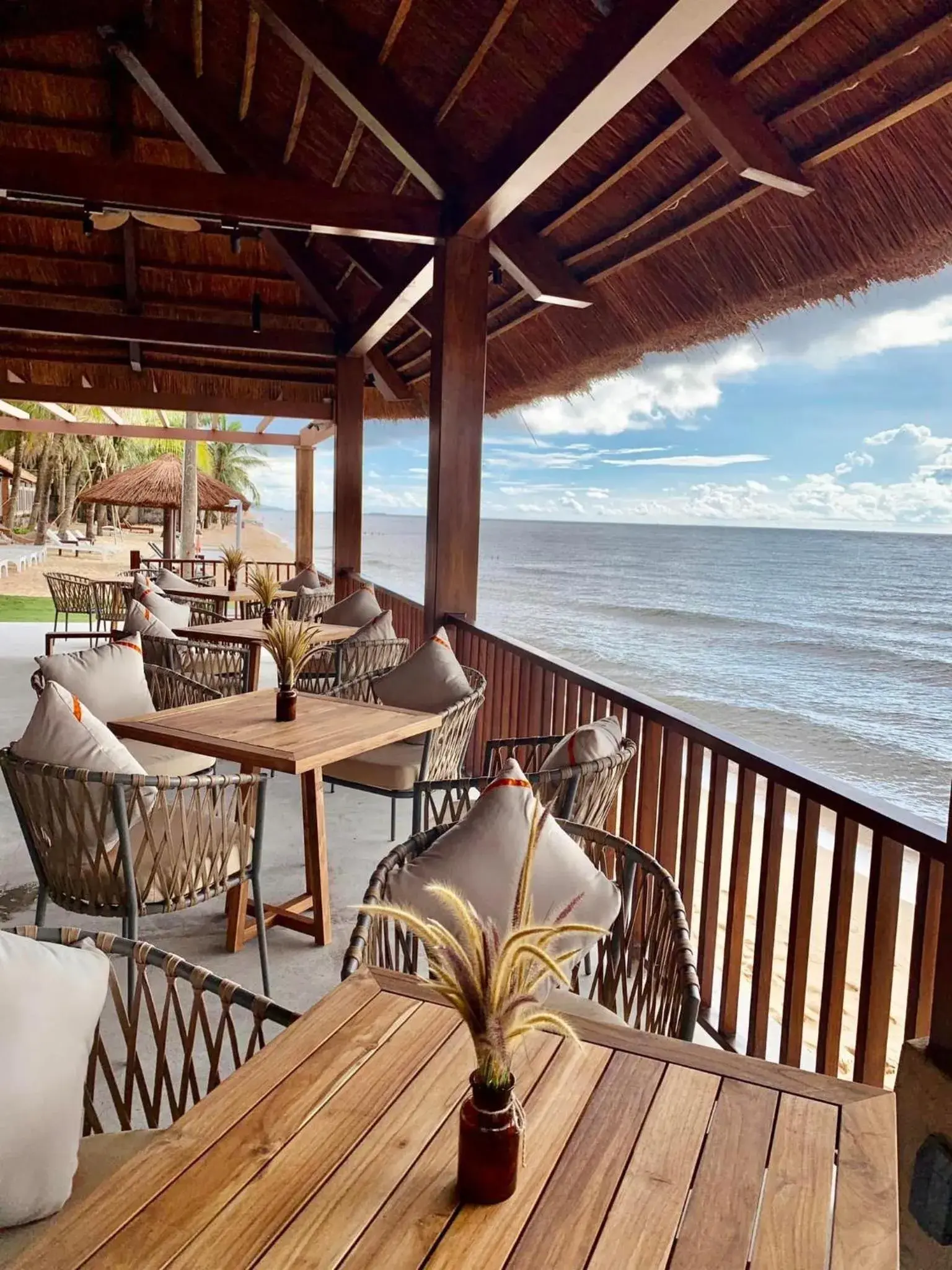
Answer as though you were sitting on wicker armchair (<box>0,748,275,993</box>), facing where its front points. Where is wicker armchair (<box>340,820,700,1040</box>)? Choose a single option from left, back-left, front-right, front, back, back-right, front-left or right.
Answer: right

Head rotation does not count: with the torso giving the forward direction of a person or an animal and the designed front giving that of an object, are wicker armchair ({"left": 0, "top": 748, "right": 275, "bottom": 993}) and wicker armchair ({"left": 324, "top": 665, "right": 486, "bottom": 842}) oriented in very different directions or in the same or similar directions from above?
very different directions

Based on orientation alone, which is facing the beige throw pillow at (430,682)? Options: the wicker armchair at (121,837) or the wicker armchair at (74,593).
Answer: the wicker armchair at (121,837)

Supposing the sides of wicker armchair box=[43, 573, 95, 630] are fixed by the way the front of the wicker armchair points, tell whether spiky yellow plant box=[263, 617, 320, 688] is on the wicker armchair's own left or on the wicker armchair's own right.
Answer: on the wicker armchair's own right

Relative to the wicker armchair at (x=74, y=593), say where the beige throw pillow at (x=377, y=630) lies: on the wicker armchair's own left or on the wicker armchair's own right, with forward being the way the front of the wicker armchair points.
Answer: on the wicker armchair's own right

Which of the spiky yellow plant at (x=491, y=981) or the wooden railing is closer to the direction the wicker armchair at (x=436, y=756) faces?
the spiky yellow plant

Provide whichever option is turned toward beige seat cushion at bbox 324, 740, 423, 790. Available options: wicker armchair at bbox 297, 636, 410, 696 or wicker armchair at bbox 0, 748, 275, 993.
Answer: wicker armchair at bbox 0, 748, 275, 993

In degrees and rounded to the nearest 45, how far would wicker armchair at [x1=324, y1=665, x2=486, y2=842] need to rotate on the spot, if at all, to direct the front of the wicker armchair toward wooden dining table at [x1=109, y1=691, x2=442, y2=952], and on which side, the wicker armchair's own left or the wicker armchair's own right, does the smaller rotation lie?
0° — it already faces it

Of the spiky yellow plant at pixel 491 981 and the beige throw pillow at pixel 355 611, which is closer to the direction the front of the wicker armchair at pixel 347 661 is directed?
the beige throw pillow

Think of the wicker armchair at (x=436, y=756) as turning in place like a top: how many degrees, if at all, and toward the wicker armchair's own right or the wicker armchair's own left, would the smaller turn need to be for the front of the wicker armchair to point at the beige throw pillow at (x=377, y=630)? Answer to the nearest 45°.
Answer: approximately 135° to the wicker armchair's own right

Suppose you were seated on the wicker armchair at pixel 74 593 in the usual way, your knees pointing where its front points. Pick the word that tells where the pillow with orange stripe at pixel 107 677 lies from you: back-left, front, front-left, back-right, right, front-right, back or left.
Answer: back-right

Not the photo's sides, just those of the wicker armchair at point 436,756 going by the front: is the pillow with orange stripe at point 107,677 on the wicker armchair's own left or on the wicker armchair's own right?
on the wicker armchair's own right

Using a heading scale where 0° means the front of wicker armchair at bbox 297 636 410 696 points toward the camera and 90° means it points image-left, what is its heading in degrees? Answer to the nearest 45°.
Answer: approximately 135°

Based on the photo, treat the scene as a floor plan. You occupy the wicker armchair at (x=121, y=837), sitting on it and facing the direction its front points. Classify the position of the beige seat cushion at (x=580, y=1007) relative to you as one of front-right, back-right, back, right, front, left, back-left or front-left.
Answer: right

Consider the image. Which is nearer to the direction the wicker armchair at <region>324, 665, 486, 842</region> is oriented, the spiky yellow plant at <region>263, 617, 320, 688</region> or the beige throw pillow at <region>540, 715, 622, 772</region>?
the spiky yellow plant
